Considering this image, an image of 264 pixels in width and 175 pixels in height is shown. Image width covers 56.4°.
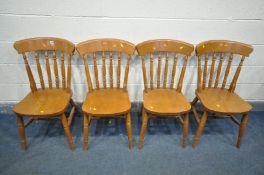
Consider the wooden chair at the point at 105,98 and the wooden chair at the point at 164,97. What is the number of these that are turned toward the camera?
2

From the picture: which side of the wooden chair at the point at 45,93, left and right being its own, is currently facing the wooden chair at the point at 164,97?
left

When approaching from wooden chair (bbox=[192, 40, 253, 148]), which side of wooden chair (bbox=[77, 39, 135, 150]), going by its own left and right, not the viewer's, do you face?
left

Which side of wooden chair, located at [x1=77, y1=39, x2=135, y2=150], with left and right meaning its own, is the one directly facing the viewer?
front

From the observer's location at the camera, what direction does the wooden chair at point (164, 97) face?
facing the viewer

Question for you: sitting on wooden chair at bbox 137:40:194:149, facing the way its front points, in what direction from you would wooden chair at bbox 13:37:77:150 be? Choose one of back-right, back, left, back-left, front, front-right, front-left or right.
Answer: right

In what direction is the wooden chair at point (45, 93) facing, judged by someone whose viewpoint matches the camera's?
facing the viewer and to the left of the viewer

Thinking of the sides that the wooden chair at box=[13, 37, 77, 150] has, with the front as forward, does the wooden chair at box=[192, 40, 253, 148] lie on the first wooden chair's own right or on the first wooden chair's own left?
on the first wooden chair's own left

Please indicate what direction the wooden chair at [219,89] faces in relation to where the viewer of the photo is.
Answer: facing the viewer and to the right of the viewer
